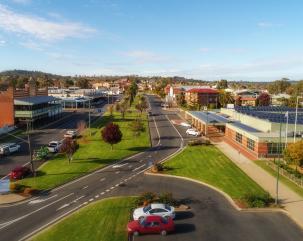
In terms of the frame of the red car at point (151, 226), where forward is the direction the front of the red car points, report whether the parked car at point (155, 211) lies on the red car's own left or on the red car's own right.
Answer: on the red car's own right

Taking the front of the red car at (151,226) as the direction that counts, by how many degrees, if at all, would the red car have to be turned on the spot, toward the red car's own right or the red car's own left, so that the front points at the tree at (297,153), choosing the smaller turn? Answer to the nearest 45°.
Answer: approximately 135° to the red car's own right

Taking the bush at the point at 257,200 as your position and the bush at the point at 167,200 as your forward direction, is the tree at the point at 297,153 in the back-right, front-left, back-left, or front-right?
back-right

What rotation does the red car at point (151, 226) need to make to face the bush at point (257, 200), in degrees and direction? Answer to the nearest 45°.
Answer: approximately 135° to its right

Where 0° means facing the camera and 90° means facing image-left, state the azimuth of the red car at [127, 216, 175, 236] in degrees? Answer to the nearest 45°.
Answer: approximately 90°
